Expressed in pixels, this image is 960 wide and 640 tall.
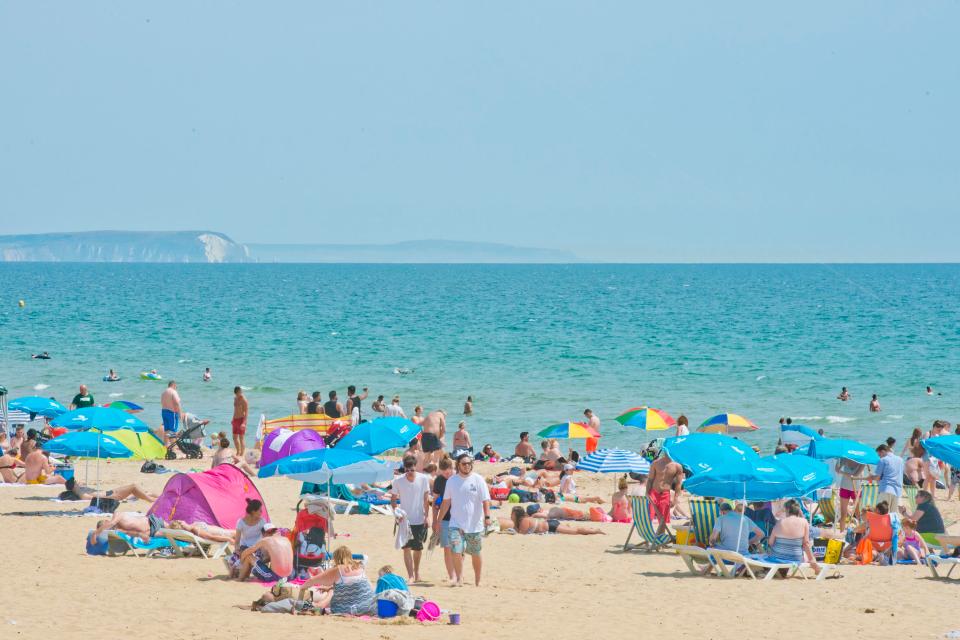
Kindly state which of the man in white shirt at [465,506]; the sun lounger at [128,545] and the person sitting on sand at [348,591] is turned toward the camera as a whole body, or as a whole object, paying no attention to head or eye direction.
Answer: the man in white shirt

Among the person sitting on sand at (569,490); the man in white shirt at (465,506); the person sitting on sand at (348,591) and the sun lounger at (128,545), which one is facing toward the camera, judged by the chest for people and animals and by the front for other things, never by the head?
the man in white shirt

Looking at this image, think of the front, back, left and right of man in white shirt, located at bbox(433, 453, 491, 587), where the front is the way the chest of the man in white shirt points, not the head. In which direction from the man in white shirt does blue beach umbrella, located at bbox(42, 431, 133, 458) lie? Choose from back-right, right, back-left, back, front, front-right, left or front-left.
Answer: back-right

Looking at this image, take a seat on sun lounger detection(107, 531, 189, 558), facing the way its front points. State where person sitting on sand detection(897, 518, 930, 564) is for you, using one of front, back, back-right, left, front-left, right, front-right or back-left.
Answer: front

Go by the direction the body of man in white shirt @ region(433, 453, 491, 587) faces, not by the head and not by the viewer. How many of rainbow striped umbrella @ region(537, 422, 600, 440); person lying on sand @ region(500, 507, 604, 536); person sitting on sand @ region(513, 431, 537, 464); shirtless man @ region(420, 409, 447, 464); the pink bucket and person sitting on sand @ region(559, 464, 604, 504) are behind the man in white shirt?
5

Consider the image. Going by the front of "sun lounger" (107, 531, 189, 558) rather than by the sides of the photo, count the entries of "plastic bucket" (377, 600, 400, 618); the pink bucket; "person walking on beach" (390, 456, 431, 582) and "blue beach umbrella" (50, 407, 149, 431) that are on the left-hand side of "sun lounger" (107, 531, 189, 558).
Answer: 1

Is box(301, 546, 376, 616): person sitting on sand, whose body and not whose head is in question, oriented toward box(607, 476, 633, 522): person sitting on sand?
no

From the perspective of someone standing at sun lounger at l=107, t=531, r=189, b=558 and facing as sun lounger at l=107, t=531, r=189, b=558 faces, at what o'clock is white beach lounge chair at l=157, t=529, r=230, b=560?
The white beach lounge chair is roughly at 12 o'clock from the sun lounger.

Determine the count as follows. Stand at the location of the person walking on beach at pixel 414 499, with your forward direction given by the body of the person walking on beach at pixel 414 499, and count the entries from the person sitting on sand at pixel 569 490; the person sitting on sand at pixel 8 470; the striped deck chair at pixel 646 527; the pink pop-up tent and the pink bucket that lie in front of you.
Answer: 1

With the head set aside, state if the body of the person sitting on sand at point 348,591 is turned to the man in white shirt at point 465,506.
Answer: no

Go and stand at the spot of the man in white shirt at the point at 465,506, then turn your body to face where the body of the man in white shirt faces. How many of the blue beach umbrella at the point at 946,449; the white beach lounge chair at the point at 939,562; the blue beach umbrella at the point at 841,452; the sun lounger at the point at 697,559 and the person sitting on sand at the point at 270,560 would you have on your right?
1

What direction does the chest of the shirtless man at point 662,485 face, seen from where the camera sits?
toward the camera

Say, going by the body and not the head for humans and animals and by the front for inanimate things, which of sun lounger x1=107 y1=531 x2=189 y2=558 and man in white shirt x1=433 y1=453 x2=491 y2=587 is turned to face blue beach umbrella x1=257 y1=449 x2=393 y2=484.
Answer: the sun lounger

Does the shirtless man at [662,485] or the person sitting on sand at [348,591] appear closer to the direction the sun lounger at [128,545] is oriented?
the shirtless man

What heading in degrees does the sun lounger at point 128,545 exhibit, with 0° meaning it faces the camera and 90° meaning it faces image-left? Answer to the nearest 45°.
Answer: approximately 270°

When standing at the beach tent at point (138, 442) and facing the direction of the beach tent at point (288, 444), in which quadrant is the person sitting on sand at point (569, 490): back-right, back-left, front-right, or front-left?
front-right
